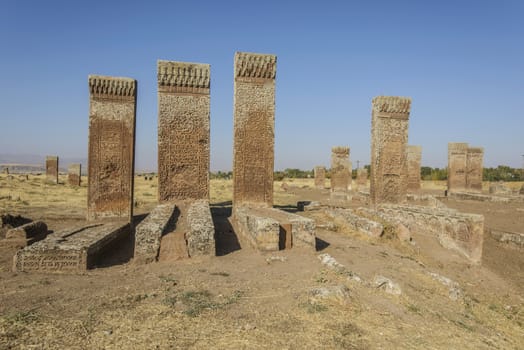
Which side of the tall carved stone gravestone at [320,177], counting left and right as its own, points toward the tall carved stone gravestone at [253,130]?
front

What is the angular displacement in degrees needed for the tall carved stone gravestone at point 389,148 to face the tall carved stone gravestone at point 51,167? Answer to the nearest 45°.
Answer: approximately 90° to its right

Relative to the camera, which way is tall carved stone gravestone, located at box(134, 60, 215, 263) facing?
toward the camera

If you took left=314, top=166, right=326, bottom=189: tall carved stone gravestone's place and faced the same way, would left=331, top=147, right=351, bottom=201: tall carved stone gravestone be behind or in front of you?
in front

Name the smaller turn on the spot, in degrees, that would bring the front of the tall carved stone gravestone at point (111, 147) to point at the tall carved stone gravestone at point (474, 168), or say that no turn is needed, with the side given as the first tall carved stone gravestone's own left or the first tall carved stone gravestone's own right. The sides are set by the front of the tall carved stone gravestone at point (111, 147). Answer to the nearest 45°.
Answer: approximately 90° to the first tall carved stone gravestone's own left

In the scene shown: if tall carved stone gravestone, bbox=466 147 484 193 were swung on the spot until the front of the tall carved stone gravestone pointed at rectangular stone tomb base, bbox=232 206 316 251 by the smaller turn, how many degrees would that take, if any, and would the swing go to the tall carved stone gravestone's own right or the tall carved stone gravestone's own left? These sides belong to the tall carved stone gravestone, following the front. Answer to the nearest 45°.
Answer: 0° — it already faces it

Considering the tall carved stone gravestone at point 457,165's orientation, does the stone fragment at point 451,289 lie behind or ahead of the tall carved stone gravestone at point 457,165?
ahead

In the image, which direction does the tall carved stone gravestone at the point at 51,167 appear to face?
toward the camera

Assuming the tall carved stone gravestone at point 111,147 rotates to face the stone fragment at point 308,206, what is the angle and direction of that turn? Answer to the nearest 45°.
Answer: approximately 90° to its left

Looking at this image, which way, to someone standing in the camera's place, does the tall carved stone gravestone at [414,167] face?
facing the viewer
